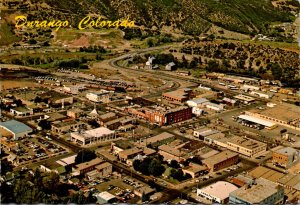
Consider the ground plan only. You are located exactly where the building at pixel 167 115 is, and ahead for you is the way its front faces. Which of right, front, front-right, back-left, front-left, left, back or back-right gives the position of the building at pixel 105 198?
front-left

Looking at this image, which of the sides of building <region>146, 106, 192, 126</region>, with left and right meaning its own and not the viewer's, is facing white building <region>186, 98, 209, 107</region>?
back

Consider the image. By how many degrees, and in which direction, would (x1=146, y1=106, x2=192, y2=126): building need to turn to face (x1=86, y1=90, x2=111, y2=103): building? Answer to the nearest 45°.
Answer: approximately 90° to its right

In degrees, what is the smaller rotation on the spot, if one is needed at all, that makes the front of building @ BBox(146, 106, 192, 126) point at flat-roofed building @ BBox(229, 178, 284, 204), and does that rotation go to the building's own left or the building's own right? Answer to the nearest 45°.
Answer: approximately 45° to the building's own left

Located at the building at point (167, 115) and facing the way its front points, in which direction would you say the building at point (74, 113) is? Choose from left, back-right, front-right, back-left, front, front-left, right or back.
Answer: front-right

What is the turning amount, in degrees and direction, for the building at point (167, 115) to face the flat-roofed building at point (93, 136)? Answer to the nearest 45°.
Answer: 0° — it already faces it

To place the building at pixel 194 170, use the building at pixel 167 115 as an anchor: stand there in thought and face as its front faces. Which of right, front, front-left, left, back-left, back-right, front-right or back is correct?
front-left

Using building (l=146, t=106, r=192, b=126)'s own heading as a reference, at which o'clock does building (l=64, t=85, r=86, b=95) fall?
building (l=64, t=85, r=86, b=95) is roughly at 3 o'clock from building (l=146, t=106, r=192, b=126).

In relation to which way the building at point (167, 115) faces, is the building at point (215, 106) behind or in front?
behind

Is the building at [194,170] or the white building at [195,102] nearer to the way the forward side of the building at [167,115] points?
the building

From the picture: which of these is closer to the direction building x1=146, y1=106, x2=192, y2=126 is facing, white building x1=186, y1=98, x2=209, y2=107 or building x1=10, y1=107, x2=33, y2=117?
the building

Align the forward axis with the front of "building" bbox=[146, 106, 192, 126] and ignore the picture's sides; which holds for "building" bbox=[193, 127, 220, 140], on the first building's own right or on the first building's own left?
on the first building's own left

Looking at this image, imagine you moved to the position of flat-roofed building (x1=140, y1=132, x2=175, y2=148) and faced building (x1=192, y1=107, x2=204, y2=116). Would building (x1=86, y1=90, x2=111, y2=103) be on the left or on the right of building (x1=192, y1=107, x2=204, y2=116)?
left

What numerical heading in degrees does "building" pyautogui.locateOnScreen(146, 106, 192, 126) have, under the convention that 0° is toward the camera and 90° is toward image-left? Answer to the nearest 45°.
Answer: approximately 45°

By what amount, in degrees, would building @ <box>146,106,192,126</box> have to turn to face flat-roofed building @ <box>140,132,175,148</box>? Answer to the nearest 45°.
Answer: approximately 45° to its left
